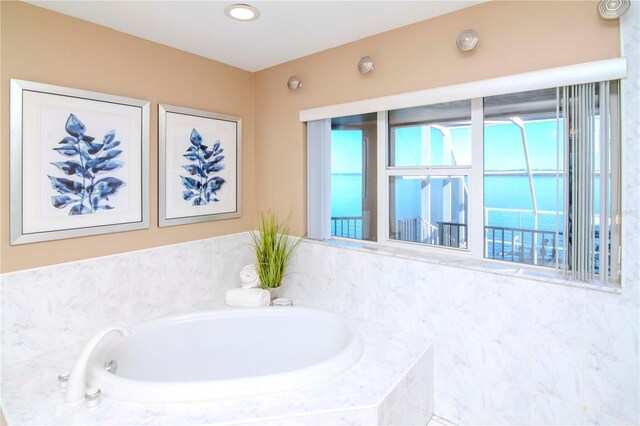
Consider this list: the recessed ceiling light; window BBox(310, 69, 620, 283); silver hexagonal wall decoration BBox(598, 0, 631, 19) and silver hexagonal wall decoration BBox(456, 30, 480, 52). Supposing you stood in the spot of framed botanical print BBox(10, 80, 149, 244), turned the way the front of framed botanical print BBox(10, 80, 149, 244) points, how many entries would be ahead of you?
4

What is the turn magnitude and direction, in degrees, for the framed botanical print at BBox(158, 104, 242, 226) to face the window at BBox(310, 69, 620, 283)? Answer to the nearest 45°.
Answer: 0° — it already faces it

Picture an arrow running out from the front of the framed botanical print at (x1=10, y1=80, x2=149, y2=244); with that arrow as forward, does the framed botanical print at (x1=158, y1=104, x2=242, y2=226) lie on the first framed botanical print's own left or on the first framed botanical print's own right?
on the first framed botanical print's own left

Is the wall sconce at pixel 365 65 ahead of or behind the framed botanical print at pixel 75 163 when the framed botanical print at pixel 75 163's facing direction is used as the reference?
ahead

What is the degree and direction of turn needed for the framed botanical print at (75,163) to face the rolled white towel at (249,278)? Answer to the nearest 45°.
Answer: approximately 45° to its left

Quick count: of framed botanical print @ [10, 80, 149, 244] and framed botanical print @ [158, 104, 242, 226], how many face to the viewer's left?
0

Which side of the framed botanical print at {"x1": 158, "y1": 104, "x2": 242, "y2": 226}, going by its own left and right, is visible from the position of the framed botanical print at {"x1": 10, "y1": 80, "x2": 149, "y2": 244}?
right

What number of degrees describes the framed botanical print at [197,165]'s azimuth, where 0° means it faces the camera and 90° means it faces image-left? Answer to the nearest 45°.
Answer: approximately 315°

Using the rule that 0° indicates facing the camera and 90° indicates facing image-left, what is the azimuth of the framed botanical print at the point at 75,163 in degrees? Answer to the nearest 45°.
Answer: approximately 315°

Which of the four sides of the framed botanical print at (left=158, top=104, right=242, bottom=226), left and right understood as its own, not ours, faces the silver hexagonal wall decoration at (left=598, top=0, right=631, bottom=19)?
front
